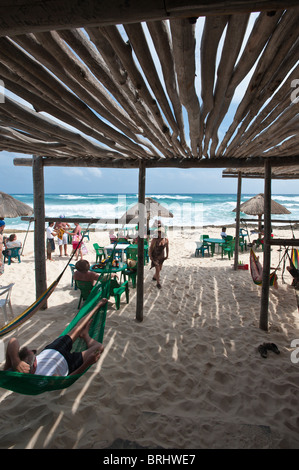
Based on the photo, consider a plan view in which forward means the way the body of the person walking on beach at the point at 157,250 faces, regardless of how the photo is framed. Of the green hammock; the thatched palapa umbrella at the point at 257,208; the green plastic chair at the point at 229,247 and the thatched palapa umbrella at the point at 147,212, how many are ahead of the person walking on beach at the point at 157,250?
1

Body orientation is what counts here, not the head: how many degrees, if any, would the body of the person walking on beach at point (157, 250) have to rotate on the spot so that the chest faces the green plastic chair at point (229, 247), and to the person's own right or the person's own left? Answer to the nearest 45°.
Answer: approximately 135° to the person's own left

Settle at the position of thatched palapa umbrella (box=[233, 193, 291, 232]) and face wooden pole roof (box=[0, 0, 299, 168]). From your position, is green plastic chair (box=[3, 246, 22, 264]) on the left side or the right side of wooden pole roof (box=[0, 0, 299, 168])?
right

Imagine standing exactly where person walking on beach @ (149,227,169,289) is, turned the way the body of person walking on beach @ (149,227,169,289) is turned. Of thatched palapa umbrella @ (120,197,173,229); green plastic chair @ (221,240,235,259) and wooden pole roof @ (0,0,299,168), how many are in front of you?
1

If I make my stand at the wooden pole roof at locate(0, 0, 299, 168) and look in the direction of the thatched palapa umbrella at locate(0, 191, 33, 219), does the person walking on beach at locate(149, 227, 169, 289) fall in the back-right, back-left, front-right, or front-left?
front-right

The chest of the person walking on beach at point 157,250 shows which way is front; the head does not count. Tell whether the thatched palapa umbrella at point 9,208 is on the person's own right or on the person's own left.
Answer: on the person's own right

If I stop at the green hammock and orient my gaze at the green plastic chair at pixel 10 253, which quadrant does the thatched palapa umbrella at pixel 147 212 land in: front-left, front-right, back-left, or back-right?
front-right

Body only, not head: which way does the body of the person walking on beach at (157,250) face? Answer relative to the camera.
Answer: toward the camera

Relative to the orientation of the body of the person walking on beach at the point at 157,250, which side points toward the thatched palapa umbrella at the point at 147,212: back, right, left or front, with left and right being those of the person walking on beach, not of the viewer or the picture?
back

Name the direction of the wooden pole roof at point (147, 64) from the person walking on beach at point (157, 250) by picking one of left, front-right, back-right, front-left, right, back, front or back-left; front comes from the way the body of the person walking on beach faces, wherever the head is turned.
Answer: front

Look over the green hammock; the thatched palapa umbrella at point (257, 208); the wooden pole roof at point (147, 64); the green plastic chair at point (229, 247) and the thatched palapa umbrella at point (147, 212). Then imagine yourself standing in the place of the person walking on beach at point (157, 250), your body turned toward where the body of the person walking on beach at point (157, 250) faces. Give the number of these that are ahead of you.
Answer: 2

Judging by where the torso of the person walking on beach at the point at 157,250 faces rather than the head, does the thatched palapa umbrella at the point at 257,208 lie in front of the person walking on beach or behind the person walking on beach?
behind

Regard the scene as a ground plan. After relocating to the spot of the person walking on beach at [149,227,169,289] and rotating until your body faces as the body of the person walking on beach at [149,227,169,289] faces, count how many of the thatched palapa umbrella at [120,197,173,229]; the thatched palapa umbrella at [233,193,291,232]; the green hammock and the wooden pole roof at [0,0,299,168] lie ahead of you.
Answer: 2

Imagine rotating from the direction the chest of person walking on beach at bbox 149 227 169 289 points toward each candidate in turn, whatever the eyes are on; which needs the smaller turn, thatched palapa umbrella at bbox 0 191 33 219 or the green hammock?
the green hammock
